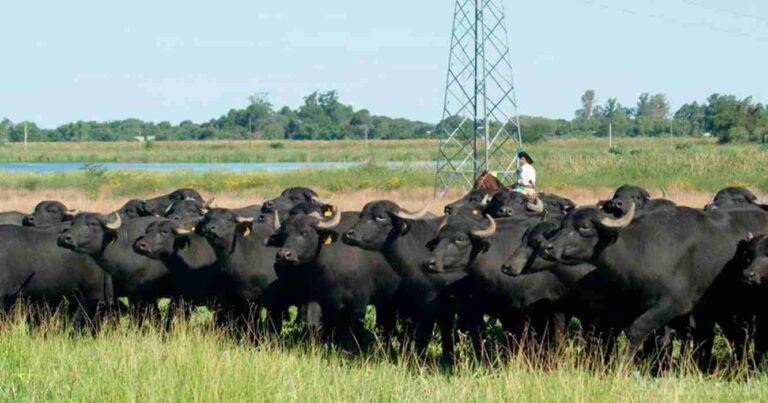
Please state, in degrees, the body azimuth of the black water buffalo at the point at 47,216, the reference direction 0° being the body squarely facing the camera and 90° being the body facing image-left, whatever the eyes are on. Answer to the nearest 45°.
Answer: approximately 90°

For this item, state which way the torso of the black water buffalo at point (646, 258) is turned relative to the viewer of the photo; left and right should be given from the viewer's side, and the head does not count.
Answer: facing to the left of the viewer

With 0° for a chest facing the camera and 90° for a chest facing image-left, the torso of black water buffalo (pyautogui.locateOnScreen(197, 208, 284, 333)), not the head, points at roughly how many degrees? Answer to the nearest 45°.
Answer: approximately 45°

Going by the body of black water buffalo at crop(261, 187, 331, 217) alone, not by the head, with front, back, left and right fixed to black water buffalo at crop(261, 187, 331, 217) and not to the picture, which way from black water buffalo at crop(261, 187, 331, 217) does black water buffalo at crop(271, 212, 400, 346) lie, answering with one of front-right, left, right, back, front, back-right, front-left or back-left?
left

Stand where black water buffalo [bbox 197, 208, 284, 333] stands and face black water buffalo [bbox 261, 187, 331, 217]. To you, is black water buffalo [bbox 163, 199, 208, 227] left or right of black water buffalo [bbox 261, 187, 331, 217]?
left

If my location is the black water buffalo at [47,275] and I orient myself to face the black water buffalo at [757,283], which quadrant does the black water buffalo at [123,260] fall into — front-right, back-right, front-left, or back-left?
front-left

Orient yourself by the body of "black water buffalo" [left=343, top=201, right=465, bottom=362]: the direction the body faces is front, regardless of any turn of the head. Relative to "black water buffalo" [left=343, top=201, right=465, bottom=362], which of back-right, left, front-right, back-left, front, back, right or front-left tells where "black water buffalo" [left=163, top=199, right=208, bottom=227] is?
right

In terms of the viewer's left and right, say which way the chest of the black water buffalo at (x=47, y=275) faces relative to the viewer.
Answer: facing to the left of the viewer

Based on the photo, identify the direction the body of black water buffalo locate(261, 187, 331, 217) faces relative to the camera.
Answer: to the viewer's left

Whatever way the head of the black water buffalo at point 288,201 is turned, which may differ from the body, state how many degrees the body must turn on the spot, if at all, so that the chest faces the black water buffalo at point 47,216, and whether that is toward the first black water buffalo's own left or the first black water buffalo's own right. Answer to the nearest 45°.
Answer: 0° — it already faces it

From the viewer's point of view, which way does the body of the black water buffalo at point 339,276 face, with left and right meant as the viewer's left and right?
facing the viewer and to the left of the viewer
